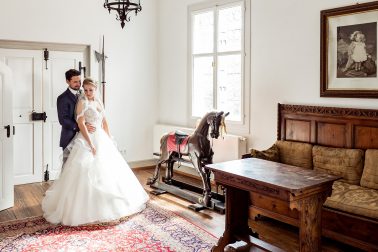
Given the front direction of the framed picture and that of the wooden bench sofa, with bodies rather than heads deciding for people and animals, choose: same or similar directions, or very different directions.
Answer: same or similar directions

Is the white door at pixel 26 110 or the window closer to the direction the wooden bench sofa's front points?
the white door

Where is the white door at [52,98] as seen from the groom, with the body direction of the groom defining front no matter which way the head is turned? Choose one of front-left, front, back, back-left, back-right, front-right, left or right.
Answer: back-left

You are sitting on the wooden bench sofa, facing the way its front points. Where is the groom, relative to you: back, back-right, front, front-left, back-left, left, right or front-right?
front-right

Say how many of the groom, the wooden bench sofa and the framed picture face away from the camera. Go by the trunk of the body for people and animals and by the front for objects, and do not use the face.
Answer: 0

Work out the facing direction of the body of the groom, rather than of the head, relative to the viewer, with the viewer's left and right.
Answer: facing the viewer and to the right of the viewer

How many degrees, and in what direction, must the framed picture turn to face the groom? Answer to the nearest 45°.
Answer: approximately 45° to its right

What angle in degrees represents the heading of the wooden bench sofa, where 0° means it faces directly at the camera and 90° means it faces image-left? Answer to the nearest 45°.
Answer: approximately 45°

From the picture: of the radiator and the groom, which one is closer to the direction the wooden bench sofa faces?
the groom

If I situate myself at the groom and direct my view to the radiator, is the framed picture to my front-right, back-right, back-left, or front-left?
front-right

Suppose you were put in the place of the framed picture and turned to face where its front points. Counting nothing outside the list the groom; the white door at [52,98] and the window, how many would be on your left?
0

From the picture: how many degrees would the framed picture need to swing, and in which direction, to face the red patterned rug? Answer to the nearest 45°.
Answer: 0° — it already faces it

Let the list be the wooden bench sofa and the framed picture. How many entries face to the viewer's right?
0

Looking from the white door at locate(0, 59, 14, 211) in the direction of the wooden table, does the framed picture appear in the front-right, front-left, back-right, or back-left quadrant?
front-left
